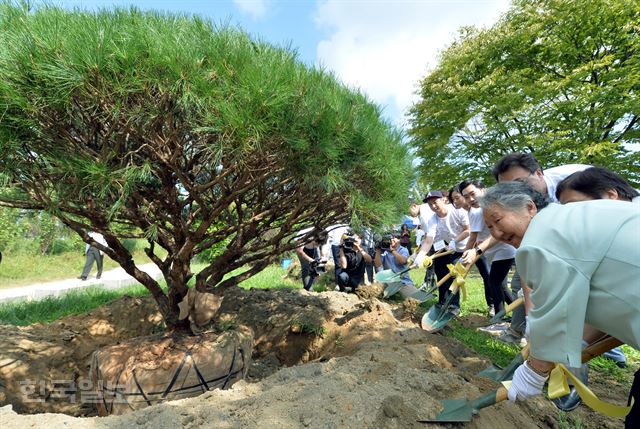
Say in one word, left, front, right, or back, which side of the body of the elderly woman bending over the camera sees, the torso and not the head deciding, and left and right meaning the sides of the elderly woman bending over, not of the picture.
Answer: left

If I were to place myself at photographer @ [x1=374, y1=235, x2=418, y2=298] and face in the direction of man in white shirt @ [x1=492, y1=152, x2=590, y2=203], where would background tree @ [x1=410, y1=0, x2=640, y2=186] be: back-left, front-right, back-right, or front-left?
back-left

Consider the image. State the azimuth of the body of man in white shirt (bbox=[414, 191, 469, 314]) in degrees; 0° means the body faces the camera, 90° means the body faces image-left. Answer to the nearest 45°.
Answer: approximately 45°

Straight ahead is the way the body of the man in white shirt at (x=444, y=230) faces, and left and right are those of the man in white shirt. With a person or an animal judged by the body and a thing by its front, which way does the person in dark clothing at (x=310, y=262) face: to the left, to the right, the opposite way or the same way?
to the left

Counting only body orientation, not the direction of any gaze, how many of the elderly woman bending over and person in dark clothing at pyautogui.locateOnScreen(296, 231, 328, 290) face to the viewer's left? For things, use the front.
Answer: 1

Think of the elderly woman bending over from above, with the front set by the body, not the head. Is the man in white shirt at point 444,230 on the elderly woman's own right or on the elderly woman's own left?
on the elderly woman's own right

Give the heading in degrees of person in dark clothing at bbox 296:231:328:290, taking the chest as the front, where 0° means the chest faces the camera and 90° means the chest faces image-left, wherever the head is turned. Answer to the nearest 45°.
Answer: approximately 315°

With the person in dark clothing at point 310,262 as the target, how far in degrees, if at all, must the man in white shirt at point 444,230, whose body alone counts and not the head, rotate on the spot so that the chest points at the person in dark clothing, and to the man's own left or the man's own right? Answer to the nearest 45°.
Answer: approximately 90° to the man's own right

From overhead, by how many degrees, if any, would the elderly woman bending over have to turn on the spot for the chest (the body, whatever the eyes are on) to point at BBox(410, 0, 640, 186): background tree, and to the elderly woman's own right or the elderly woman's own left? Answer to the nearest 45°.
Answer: approximately 90° to the elderly woman's own right

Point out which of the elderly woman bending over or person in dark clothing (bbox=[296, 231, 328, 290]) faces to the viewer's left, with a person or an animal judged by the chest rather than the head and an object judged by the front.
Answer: the elderly woman bending over
